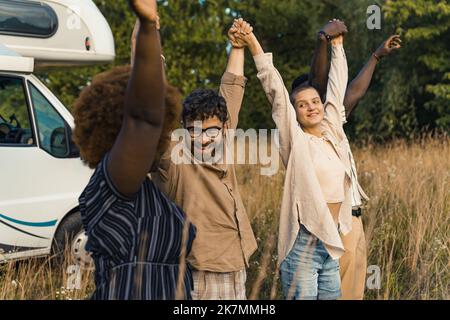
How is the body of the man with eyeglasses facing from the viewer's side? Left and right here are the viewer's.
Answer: facing the viewer and to the right of the viewer

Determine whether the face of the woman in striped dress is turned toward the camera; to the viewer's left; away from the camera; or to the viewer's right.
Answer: away from the camera

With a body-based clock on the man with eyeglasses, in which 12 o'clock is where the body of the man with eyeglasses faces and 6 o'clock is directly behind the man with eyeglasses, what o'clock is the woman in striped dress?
The woman in striped dress is roughly at 2 o'clock from the man with eyeglasses.

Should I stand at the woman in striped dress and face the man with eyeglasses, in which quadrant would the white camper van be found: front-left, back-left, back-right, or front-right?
front-left

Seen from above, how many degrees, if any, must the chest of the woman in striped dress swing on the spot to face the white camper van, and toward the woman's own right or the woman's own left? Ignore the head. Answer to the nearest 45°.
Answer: approximately 90° to the woman's own left

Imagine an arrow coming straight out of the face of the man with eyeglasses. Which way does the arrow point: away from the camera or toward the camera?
toward the camera
